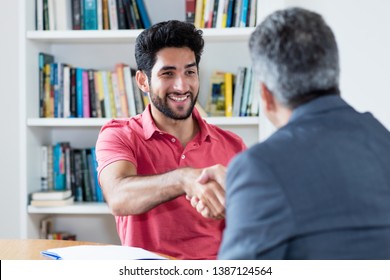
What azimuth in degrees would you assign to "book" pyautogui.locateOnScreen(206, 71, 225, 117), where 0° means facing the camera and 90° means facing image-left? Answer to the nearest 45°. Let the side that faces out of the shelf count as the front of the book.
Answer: approximately 0°

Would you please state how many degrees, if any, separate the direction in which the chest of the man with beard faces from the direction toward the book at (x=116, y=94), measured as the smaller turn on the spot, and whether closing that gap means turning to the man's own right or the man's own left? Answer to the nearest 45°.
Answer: approximately 135° to the man's own left

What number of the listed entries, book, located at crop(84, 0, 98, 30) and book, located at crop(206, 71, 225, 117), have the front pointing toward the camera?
2

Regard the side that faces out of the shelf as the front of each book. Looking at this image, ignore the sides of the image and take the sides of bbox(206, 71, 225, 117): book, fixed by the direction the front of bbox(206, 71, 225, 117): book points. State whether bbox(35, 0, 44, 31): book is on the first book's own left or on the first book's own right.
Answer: on the first book's own right

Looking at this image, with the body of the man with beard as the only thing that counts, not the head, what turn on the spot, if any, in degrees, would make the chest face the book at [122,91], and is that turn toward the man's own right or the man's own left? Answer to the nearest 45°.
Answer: approximately 135° to the man's own left

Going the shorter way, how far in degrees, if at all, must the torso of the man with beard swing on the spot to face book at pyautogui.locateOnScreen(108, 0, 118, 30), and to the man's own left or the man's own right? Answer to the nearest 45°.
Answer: approximately 135° to the man's own left

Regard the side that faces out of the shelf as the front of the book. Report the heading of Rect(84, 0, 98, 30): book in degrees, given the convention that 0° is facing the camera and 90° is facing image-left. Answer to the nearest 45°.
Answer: approximately 0°

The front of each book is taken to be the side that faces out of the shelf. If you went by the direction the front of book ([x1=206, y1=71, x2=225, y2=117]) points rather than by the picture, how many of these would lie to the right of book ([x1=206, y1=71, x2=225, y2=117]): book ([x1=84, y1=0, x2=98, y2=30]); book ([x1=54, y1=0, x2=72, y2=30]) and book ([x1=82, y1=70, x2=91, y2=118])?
3

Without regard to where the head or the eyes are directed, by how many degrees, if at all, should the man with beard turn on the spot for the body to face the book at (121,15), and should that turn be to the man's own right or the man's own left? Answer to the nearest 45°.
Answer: approximately 135° to the man's own left

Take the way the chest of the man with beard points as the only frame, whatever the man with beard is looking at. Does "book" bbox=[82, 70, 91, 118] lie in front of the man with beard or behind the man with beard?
behind

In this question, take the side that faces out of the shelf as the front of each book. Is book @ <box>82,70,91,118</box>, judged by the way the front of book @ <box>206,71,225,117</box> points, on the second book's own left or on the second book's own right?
on the second book's own right

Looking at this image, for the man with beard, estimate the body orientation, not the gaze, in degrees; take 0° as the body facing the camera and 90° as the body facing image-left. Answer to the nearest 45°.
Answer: approximately 315°
